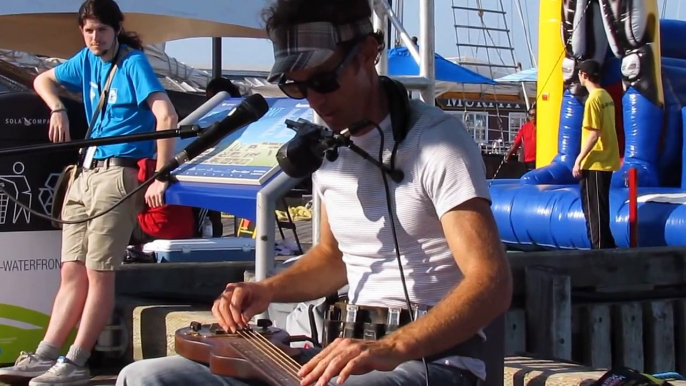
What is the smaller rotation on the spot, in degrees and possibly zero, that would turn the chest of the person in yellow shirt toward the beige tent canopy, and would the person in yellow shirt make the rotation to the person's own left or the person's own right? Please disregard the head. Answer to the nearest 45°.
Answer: approximately 45° to the person's own left

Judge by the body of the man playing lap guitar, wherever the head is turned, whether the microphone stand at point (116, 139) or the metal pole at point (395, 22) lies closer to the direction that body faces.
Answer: the microphone stand

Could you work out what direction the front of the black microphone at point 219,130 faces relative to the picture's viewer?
facing to the right of the viewer

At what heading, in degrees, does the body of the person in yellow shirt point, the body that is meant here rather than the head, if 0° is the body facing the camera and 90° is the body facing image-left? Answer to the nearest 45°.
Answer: approximately 135°

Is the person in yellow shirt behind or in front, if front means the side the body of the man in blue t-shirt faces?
behind

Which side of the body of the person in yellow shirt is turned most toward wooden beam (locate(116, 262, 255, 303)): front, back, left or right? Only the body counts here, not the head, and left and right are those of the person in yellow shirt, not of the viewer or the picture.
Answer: left
